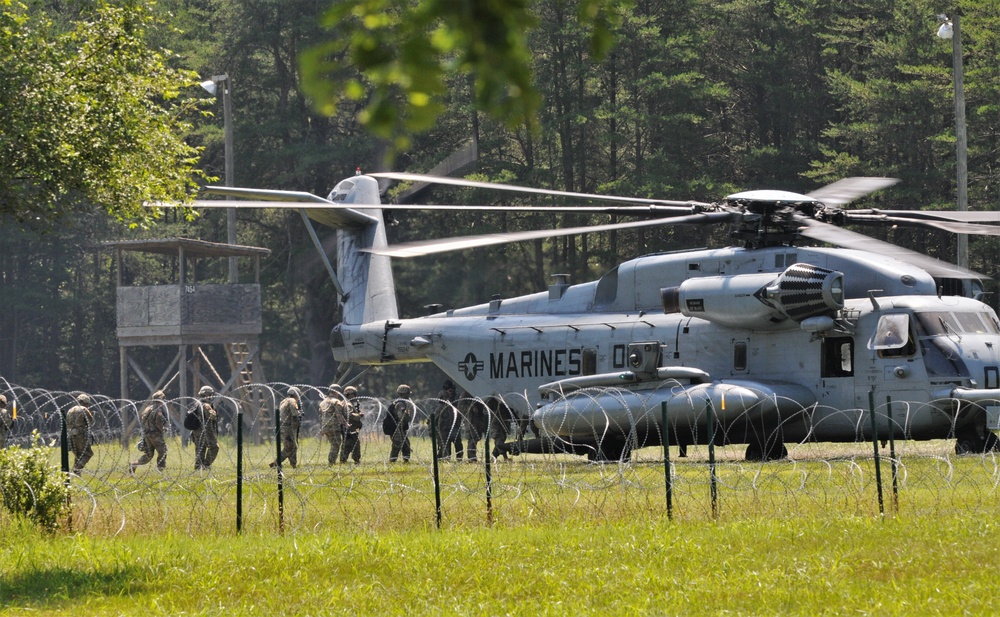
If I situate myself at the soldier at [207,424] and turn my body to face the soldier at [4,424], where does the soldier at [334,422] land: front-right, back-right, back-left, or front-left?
back-right

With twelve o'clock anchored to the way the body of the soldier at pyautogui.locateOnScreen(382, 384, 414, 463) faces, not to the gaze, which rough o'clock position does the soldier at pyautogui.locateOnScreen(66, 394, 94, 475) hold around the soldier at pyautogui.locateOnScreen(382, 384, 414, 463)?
the soldier at pyautogui.locateOnScreen(66, 394, 94, 475) is roughly at 7 o'clock from the soldier at pyautogui.locateOnScreen(382, 384, 414, 463).

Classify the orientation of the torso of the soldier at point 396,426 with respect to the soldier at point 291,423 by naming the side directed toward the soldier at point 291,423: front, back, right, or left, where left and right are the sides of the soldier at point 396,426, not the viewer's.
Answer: back

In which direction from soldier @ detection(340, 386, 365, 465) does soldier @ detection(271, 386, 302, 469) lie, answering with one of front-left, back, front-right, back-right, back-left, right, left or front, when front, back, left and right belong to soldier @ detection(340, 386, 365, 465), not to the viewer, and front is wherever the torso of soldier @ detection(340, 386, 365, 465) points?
back-right

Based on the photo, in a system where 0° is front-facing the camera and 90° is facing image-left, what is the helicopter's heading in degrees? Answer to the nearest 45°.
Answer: approximately 315°

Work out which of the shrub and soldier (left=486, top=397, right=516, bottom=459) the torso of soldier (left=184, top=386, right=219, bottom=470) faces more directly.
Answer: the soldier

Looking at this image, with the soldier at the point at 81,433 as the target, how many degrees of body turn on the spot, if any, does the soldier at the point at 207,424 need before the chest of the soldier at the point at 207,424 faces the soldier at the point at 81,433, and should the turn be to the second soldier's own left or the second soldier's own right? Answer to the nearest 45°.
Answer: approximately 135° to the second soldier's own left

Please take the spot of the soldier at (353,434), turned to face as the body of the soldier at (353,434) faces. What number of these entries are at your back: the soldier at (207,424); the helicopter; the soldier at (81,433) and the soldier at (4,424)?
3

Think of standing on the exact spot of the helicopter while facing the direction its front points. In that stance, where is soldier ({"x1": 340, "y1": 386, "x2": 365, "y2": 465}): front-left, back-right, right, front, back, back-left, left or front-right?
back

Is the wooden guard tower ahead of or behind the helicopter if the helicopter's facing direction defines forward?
behind

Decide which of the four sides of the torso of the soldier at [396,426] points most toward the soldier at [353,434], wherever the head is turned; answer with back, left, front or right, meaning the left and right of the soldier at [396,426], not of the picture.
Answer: back

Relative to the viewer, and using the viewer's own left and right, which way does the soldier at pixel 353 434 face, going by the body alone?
facing to the right of the viewer
